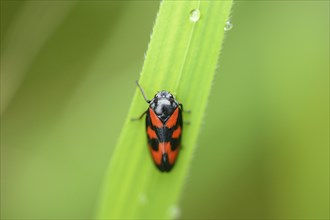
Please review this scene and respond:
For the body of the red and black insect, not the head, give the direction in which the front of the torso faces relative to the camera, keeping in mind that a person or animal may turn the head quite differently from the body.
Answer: away from the camera
